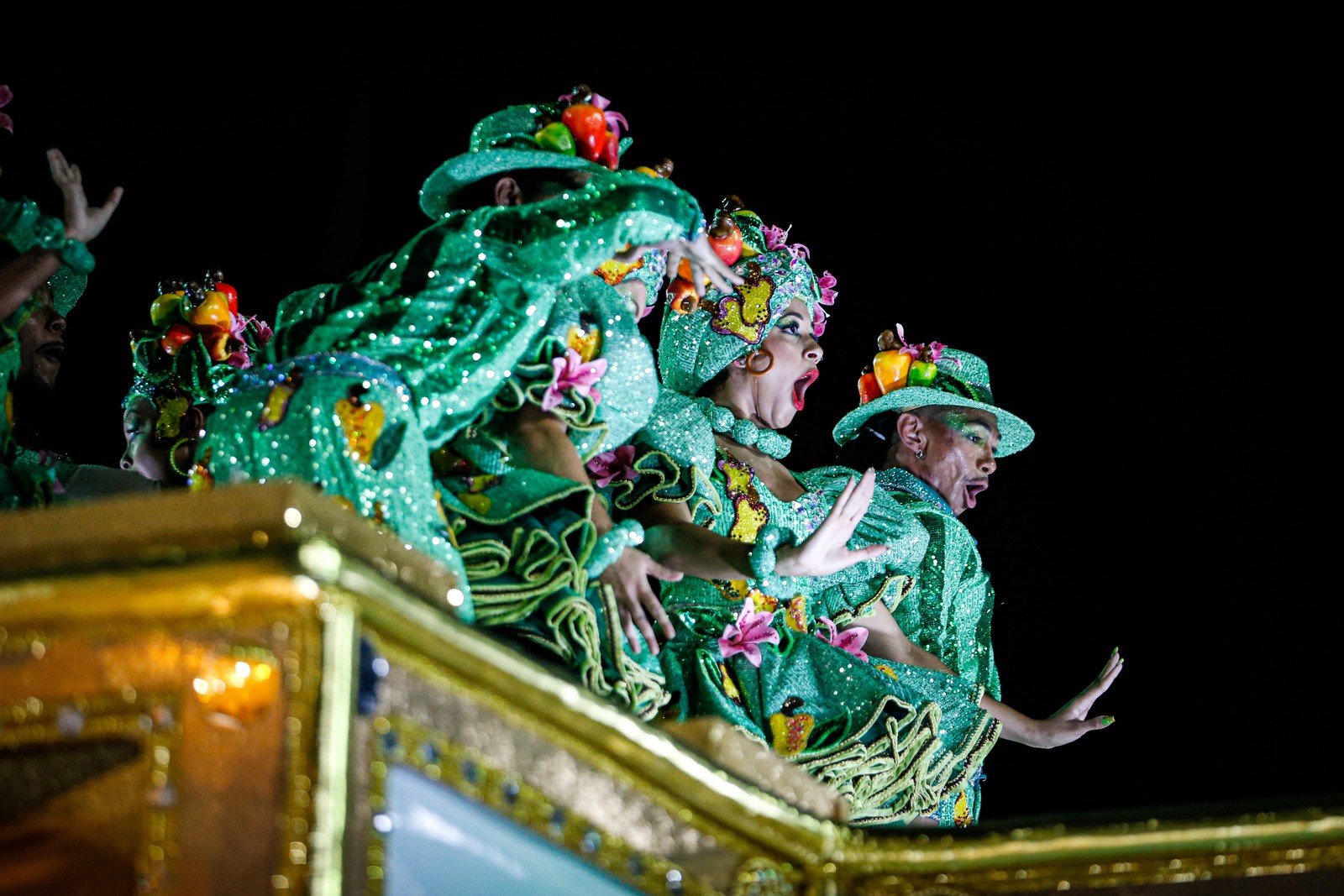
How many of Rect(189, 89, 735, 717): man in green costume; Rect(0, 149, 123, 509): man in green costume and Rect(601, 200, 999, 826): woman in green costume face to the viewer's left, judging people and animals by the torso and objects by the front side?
0

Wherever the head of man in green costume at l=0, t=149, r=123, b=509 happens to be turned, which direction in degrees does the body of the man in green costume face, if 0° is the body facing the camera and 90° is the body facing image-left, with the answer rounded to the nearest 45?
approximately 315°

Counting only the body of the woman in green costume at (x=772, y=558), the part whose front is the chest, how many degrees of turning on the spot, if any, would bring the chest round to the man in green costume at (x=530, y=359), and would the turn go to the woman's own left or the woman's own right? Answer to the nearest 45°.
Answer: approximately 90° to the woman's own right

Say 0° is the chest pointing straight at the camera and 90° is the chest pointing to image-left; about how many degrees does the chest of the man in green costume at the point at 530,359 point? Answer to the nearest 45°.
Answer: approximately 270°

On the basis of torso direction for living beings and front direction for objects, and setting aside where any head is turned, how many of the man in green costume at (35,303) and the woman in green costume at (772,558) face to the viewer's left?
0

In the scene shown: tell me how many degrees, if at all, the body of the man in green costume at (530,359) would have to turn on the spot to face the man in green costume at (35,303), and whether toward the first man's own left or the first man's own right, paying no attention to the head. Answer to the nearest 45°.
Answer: approximately 135° to the first man's own left

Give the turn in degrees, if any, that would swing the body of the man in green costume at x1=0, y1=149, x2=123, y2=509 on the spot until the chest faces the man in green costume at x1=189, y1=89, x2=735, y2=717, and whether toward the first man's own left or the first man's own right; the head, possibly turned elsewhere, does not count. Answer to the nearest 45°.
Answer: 0° — they already face them
